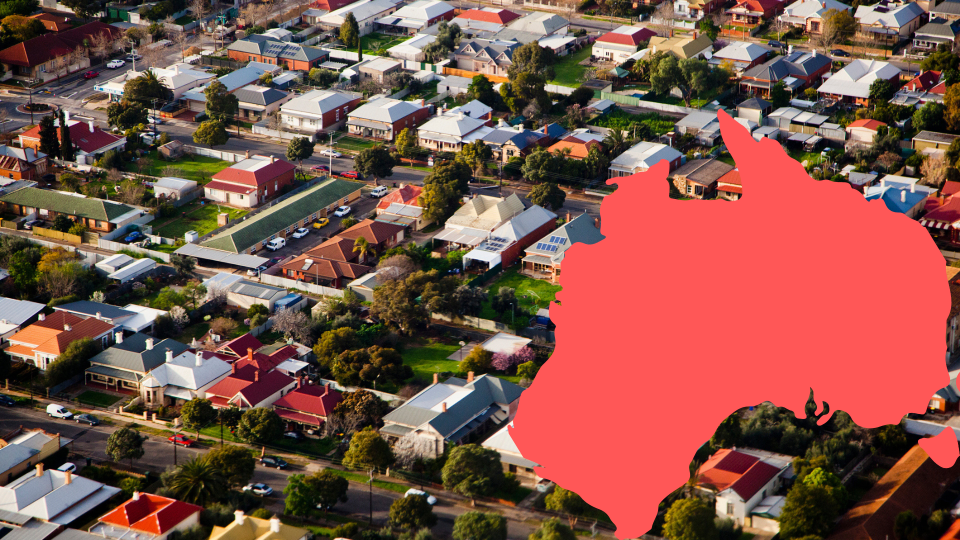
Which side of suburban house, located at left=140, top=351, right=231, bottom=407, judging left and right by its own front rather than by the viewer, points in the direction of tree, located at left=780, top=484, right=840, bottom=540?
left

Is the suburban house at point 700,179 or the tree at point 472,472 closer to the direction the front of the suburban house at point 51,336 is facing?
the tree

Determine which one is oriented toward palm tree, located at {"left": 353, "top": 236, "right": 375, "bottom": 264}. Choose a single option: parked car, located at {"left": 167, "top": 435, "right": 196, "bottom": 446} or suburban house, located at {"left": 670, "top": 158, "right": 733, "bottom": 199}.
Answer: the suburban house

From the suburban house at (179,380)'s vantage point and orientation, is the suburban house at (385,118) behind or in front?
behind

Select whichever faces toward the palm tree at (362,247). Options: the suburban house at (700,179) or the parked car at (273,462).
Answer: the suburban house

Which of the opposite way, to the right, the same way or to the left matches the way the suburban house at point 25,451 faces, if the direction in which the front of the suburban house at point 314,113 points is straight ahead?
the opposite way

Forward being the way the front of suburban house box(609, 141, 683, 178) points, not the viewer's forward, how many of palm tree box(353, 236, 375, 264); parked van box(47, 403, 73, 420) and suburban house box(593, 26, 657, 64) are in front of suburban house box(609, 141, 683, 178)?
2

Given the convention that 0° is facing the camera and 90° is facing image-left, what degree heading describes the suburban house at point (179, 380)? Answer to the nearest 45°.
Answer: approximately 45°

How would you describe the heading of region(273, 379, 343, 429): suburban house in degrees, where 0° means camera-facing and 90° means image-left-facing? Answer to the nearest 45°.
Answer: approximately 45°
